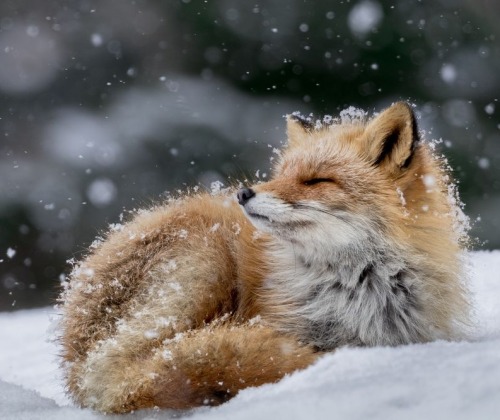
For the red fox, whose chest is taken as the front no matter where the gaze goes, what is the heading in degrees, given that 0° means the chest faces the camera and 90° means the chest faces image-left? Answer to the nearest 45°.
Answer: approximately 315°
